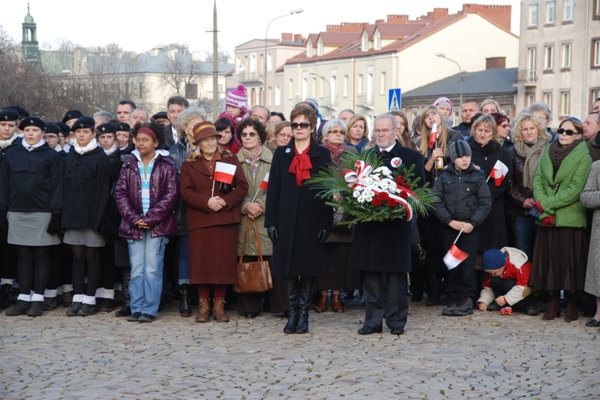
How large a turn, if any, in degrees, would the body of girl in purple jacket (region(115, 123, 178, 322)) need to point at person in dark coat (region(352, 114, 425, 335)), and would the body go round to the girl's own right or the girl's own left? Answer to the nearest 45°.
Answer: approximately 45° to the girl's own left

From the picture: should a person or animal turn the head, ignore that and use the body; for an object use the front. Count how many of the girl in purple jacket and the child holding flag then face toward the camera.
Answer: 2

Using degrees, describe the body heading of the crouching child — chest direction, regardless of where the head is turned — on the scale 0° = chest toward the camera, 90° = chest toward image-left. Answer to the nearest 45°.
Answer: approximately 45°

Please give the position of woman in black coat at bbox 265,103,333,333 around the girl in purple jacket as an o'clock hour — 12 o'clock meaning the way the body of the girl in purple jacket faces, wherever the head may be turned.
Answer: The woman in black coat is roughly at 10 o'clock from the girl in purple jacket.

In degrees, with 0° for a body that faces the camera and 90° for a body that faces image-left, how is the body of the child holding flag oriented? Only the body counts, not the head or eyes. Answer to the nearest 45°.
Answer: approximately 0°
